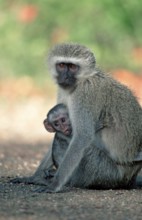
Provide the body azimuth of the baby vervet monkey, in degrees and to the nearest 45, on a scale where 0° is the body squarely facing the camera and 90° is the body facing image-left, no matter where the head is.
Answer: approximately 315°

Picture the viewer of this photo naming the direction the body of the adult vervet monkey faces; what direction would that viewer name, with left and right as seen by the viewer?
facing to the left of the viewer
